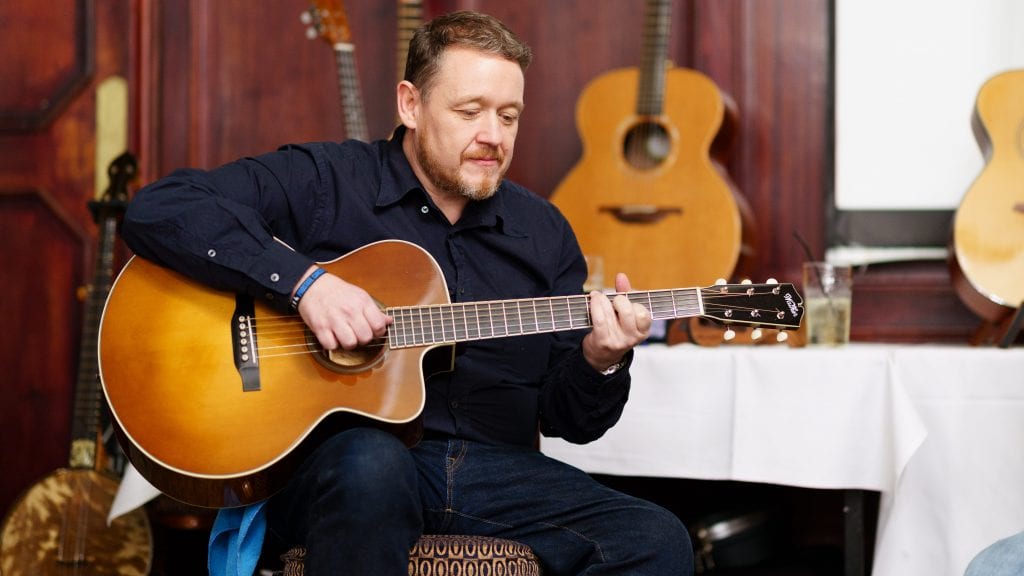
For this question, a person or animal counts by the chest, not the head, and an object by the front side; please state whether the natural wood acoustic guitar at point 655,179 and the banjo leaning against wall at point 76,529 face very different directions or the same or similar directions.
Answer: same or similar directions

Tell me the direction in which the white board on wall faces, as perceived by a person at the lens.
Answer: facing the viewer

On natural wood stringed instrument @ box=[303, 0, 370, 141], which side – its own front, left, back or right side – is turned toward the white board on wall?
left

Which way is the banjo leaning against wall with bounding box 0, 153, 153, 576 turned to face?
toward the camera

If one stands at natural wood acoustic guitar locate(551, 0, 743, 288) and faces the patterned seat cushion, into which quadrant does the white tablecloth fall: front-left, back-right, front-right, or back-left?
front-left

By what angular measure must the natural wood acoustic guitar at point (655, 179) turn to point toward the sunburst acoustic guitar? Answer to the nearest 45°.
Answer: approximately 45° to its right

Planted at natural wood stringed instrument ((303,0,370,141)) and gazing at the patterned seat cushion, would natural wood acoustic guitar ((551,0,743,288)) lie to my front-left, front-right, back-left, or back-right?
front-left

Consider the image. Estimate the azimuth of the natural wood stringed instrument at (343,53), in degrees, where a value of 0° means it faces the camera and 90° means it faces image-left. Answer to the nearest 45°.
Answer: approximately 0°

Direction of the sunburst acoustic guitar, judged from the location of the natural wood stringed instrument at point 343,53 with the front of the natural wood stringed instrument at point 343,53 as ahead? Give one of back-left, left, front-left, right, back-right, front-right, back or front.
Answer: front

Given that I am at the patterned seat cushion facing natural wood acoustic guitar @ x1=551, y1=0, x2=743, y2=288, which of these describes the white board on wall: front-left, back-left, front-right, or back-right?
front-right

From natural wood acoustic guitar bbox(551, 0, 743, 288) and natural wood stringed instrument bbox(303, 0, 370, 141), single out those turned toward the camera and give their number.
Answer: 2

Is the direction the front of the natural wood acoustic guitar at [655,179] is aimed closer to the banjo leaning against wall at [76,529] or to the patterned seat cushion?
the patterned seat cushion

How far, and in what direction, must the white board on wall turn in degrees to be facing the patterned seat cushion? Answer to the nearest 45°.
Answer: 0° — it already faces it

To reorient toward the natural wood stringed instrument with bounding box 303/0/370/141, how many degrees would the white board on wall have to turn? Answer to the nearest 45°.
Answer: approximately 90° to its right

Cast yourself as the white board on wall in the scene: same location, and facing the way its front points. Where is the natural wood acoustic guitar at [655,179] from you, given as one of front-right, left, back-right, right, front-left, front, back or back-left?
front-right

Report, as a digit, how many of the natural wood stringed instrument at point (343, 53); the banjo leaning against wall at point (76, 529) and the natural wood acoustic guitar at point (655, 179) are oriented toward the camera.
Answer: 3

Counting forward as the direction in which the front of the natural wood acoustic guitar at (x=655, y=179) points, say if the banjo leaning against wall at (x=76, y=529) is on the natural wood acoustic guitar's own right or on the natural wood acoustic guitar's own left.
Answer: on the natural wood acoustic guitar's own right

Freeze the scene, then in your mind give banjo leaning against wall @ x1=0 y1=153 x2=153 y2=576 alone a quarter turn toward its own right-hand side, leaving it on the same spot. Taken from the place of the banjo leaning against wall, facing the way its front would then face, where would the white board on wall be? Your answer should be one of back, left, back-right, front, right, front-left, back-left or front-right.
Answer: back

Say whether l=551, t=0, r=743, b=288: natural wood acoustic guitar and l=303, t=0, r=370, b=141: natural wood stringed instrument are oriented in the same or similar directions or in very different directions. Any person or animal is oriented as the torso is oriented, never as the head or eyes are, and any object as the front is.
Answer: same or similar directions
